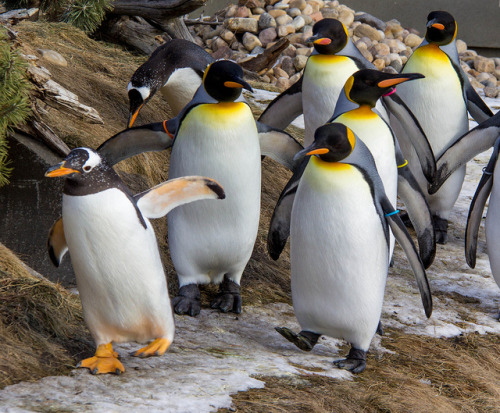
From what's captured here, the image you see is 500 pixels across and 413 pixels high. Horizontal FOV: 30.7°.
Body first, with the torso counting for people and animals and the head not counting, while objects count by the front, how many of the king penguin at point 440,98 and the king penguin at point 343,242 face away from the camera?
0

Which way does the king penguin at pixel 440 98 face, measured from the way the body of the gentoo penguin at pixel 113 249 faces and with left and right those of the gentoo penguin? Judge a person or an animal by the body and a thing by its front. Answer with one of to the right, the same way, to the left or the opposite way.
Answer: the same way

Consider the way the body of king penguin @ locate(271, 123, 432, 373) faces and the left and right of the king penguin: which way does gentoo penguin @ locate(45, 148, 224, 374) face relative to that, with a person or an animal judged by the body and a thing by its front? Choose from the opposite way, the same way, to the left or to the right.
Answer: the same way

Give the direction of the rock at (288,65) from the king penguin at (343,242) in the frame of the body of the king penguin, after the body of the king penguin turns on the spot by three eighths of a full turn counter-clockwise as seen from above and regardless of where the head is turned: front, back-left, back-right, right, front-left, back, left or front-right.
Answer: left

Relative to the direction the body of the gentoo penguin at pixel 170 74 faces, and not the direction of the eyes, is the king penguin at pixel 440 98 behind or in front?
behind

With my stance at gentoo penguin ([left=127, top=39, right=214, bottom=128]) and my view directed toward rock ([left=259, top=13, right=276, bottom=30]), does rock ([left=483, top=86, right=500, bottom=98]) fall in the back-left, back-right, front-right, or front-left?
front-right

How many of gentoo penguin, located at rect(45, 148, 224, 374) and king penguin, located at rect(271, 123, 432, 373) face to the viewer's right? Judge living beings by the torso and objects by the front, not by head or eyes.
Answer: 0

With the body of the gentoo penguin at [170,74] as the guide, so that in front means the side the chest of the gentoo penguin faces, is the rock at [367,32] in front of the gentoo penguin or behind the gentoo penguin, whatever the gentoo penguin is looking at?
behind

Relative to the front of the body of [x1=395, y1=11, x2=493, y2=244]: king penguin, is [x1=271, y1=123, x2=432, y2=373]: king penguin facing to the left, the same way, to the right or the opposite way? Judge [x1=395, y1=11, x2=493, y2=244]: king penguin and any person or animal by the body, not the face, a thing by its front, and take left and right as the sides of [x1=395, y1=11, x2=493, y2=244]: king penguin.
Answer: the same way

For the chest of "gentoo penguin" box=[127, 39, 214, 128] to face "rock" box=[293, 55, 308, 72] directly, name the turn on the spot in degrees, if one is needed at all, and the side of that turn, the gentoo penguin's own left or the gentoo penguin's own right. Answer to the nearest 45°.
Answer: approximately 135° to the gentoo penguin's own right

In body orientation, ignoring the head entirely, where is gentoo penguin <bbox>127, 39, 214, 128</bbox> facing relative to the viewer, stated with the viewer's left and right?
facing the viewer and to the left of the viewer

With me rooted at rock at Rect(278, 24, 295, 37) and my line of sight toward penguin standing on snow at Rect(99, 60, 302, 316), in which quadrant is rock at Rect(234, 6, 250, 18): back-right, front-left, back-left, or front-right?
back-right

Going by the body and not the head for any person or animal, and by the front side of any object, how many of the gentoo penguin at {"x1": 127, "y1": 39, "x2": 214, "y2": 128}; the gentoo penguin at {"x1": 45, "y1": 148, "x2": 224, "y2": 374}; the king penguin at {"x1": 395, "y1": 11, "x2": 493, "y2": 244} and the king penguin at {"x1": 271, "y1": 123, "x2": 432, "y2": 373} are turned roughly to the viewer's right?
0
